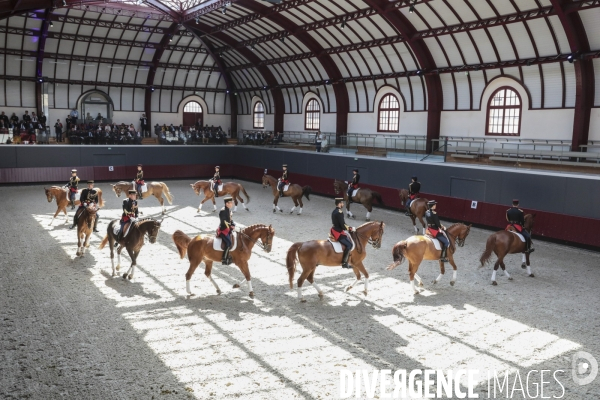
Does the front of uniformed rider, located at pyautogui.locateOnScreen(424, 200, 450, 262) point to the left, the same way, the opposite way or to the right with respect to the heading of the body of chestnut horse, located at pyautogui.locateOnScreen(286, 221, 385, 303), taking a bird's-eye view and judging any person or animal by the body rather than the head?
the same way

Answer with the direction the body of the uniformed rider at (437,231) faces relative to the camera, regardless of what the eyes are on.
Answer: to the viewer's right

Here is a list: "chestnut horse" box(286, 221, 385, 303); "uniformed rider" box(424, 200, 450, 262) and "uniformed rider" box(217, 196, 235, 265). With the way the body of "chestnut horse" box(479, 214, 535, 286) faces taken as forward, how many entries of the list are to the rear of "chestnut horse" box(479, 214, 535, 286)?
3

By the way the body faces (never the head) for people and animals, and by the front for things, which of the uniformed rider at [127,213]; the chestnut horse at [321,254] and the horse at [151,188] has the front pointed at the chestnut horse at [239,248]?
the uniformed rider

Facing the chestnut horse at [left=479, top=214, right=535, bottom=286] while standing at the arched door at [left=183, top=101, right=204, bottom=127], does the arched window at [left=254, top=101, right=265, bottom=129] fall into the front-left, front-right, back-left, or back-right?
front-left

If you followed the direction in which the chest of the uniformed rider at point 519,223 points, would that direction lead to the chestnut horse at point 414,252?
no

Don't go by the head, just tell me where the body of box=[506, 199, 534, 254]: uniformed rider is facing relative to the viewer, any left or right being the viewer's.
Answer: facing away from the viewer and to the right of the viewer

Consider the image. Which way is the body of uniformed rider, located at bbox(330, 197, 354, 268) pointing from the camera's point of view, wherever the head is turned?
to the viewer's right

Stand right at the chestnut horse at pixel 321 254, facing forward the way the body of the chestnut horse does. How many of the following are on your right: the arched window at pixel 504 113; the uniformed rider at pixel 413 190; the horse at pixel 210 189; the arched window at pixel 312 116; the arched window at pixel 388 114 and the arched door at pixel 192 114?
0

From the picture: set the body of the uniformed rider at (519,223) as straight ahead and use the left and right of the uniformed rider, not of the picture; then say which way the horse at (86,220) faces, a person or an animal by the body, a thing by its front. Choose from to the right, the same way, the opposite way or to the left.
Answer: to the right

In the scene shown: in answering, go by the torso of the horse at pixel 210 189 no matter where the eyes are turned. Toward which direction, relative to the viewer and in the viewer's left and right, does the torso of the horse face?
facing to the left of the viewer

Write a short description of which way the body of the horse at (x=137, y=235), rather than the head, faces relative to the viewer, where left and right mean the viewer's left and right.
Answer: facing the viewer and to the right of the viewer

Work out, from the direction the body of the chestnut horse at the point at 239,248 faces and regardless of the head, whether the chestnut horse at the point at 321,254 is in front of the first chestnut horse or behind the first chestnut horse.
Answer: in front

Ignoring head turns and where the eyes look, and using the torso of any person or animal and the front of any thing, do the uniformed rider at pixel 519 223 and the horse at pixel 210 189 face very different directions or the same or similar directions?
very different directions

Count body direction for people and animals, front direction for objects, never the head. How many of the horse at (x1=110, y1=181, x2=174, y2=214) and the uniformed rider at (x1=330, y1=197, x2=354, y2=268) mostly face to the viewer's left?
1

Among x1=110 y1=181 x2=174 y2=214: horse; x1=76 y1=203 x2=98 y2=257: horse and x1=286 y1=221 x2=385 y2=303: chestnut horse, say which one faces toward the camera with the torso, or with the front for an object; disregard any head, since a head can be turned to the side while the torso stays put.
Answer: x1=76 y1=203 x2=98 y2=257: horse

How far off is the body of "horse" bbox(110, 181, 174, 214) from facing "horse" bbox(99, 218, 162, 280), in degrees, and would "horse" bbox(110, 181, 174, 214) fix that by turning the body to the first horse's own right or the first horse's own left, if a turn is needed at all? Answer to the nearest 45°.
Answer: approximately 90° to the first horse's own left

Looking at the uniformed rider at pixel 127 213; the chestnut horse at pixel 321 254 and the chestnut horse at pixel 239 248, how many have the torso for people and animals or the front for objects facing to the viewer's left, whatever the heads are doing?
0

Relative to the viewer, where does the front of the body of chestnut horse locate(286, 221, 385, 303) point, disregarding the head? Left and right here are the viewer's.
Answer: facing to the right of the viewer

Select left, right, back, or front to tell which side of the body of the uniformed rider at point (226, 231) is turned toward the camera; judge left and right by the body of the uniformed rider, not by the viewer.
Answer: right
